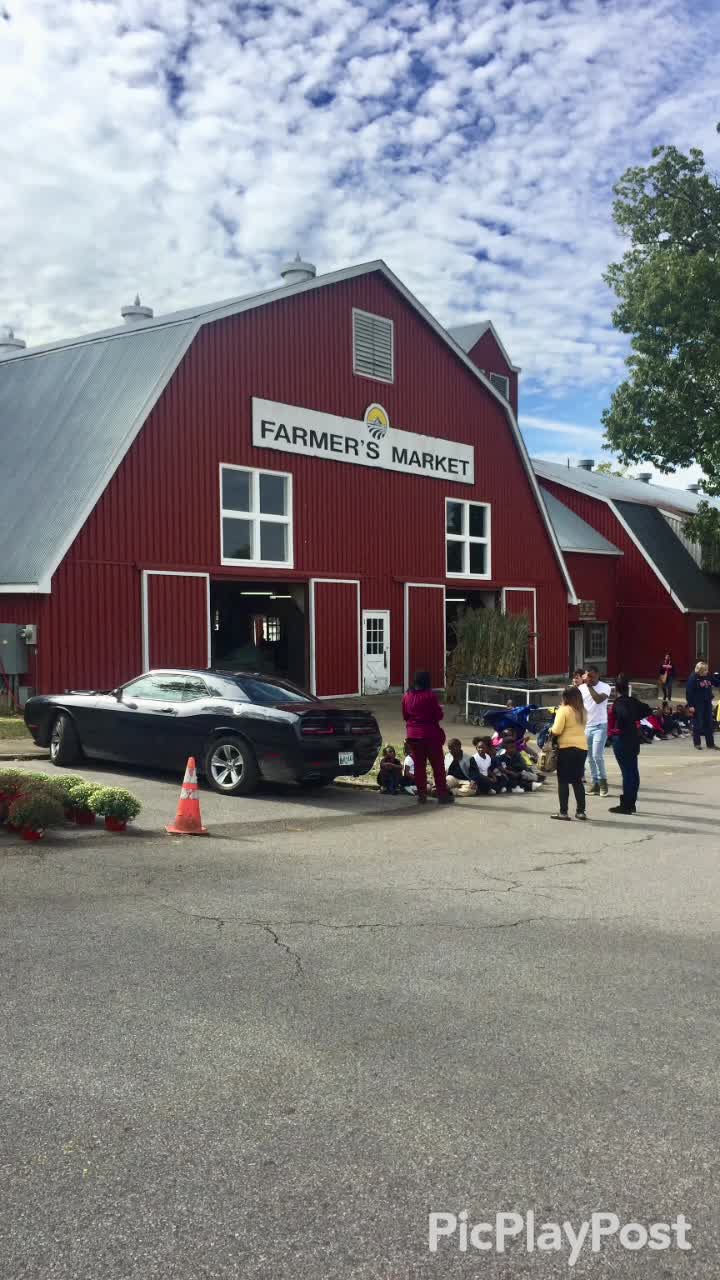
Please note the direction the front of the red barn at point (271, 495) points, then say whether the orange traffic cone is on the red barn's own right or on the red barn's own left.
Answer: on the red barn's own right

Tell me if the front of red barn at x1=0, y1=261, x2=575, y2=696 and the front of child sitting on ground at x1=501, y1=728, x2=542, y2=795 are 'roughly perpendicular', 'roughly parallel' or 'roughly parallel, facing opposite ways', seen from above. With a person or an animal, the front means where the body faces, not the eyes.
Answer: roughly parallel

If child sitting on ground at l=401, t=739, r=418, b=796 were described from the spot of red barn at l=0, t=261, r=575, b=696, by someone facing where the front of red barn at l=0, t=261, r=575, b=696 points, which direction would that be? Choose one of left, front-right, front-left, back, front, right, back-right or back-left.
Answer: front-right

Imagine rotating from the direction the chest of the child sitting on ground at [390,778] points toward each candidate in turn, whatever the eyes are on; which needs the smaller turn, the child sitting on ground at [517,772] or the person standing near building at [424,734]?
the person standing near building

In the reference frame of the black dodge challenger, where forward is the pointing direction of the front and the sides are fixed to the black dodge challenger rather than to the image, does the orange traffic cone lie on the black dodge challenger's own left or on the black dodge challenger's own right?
on the black dodge challenger's own left

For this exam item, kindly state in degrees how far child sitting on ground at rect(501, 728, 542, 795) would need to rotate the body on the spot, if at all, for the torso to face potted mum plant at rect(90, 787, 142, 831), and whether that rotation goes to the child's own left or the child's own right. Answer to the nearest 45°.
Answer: approximately 90° to the child's own right

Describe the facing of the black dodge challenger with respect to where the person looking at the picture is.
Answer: facing away from the viewer and to the left of the viewer

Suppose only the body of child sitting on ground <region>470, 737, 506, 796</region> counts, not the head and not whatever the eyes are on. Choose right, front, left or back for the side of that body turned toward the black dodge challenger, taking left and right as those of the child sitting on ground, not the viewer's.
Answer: right

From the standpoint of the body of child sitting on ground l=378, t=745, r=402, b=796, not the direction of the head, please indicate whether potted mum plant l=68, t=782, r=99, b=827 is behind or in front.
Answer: in front

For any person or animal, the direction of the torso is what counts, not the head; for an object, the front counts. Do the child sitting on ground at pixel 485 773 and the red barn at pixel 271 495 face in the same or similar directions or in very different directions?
same or similar directions

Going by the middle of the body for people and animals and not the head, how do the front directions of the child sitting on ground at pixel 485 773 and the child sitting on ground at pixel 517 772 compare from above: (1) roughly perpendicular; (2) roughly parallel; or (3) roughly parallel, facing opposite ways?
roughly parallel

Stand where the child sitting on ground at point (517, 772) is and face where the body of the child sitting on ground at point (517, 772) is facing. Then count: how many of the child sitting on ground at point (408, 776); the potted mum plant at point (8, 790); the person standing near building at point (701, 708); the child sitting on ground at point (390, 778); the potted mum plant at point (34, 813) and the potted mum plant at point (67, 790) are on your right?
5

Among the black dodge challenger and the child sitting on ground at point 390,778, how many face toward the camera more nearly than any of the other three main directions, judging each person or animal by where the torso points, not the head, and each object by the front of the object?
1

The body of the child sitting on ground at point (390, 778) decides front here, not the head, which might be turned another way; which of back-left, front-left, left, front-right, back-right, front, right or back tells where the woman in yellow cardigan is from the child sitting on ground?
front-left

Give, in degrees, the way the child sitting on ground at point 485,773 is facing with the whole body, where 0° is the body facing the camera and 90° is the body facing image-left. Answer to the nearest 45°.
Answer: approximately 315°

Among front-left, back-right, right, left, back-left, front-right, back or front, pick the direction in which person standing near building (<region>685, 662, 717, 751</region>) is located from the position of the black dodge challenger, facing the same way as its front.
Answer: right

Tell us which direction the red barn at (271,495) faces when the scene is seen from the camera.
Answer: facing the viewer and to the right of the viewer

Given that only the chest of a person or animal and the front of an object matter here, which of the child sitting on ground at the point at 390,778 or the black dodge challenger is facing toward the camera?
the child sitting on ground

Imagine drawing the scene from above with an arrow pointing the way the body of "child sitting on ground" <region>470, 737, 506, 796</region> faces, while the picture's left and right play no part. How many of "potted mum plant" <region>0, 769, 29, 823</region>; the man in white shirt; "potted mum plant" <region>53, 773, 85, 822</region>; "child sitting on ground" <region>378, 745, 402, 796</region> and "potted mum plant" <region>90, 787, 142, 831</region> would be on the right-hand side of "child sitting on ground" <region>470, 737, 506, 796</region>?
4

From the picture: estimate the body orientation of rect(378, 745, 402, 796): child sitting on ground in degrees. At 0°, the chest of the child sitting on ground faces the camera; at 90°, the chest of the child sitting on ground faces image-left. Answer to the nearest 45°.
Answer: approximately 0°

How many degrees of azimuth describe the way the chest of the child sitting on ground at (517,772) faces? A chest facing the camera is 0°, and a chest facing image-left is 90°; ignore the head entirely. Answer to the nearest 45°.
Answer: approximately 315°

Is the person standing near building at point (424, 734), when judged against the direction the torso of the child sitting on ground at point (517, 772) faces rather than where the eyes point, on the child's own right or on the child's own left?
on the child's own right

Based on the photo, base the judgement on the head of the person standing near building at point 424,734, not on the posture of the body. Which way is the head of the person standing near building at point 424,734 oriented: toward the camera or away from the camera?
away from the camera
